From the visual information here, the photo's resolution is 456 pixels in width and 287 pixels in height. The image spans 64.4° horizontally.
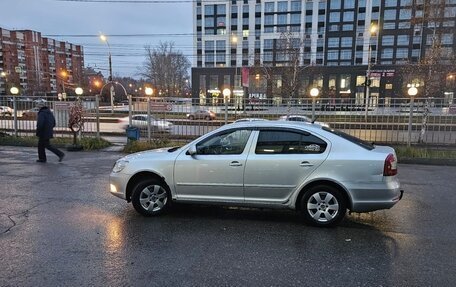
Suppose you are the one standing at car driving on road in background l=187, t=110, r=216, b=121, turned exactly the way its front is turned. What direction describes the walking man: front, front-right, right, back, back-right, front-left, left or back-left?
front-left

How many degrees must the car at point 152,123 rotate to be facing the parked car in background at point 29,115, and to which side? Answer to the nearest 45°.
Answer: approximately 135° to its left

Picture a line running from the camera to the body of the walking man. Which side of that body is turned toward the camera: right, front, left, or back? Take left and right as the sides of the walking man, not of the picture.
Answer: left

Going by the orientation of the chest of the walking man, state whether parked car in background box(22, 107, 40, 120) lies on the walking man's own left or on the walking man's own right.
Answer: on the walking man's own right

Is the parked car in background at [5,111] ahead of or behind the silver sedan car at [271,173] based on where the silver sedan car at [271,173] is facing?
ahead

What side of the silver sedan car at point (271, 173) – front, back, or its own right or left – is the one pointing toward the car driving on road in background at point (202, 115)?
right

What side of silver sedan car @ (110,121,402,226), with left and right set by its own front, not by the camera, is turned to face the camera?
left

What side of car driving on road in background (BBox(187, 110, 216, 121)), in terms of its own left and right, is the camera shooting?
left

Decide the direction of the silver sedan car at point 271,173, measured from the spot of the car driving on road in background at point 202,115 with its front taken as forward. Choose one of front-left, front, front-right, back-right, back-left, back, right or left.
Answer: left

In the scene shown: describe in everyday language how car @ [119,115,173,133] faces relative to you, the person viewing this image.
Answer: facing to the right of the viewer

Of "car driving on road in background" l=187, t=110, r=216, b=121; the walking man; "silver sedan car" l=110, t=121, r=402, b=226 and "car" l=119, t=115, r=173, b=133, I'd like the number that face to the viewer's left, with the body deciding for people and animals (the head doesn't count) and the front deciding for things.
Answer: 3

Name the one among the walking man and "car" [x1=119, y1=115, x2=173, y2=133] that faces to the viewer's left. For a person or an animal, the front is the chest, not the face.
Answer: the walking man
